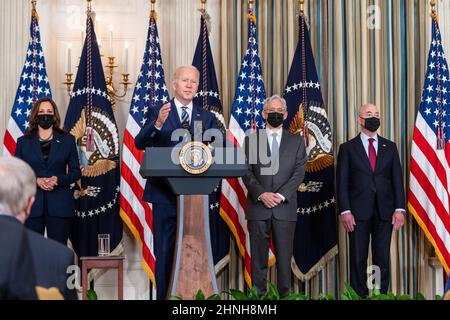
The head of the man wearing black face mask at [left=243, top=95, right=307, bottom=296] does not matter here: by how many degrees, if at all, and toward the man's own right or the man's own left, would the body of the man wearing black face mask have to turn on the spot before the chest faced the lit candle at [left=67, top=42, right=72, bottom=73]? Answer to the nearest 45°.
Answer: approximately 135° to the man's own right

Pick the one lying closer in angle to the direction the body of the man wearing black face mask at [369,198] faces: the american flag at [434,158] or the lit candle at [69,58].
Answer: the lit candle

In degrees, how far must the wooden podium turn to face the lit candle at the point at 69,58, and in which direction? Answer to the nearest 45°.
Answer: approximately 135° to its right

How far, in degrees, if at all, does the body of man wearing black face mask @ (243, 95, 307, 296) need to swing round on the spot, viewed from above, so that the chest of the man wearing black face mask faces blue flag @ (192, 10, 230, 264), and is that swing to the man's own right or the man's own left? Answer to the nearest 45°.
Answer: approximately 135° to the man's own right

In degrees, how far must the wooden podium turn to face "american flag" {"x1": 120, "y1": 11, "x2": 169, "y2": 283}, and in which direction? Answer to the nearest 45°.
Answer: approximately 180°

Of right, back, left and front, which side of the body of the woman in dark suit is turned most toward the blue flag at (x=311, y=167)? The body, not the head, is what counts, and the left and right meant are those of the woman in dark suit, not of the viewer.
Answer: left

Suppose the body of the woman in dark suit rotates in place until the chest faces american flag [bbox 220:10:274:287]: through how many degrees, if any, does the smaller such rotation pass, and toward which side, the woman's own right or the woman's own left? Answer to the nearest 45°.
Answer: approximately 90° to the woman's own left

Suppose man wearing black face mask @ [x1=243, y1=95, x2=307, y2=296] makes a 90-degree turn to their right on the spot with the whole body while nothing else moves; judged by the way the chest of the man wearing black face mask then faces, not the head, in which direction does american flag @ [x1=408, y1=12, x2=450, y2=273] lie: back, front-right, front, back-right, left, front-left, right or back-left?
back-right

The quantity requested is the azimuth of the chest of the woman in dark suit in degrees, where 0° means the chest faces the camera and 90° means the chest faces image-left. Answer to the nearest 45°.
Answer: approximately 0°
